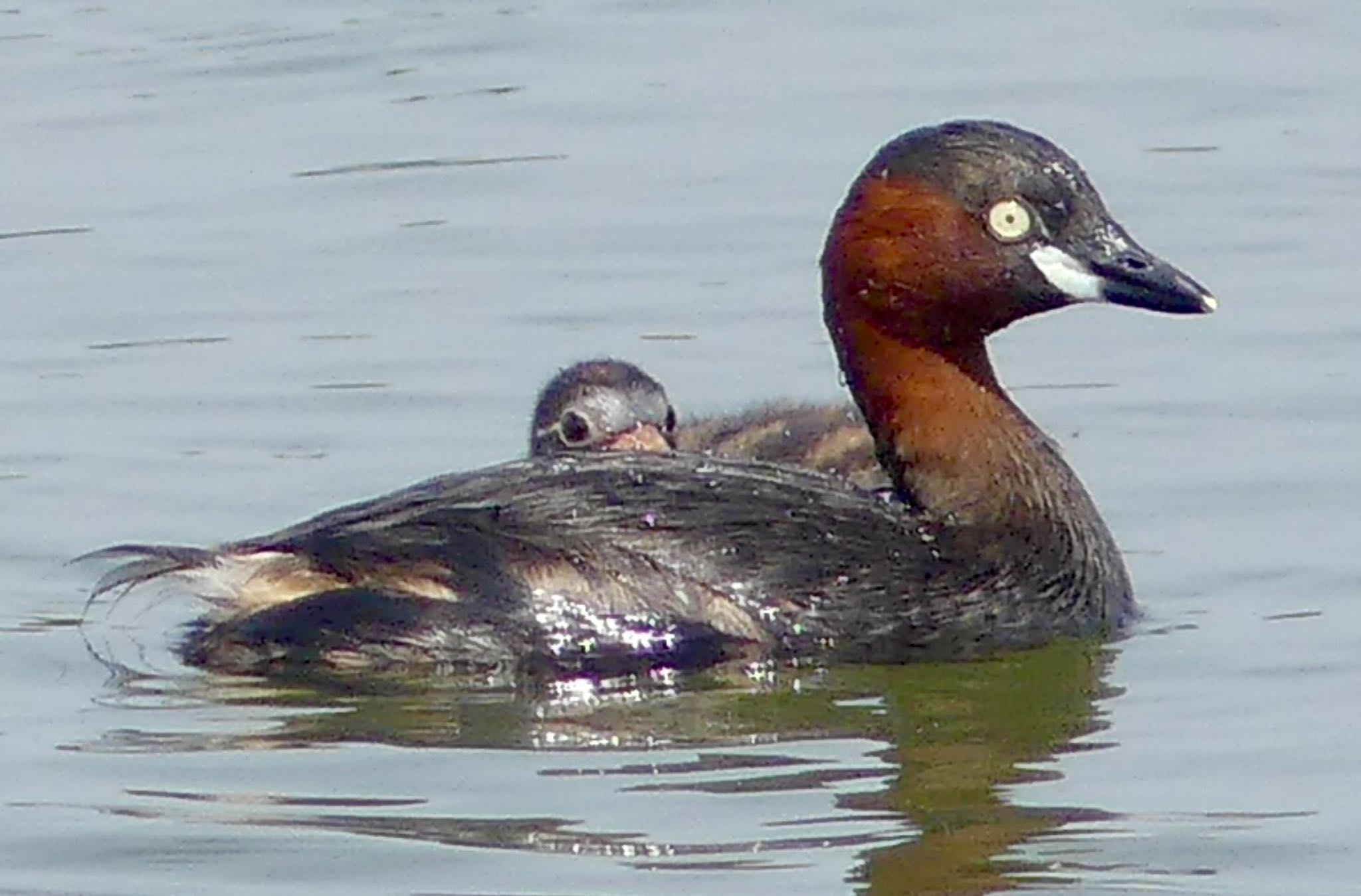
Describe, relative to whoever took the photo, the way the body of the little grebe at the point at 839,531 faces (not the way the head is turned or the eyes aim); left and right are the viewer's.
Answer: facing to the right of the viewer

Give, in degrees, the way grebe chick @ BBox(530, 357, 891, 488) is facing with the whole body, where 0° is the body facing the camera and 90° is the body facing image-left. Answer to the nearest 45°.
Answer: approximately 90°
